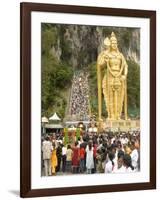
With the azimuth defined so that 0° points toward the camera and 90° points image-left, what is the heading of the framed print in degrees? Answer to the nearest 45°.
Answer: approximately 315°
